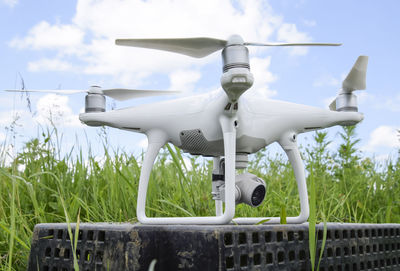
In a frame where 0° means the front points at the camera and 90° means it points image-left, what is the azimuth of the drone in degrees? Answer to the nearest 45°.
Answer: approximately 315°
